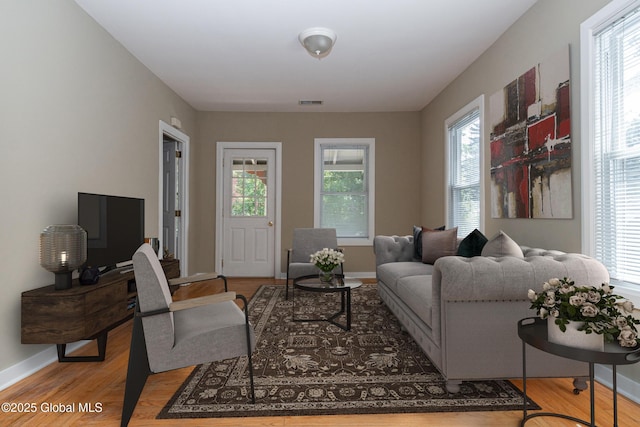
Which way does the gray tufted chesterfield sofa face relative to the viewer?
to the viewer's left

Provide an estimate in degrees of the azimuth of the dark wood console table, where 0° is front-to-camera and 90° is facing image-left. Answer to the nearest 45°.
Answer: approximately 315°

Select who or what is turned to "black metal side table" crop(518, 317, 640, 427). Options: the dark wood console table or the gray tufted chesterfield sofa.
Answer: the dark wood console table

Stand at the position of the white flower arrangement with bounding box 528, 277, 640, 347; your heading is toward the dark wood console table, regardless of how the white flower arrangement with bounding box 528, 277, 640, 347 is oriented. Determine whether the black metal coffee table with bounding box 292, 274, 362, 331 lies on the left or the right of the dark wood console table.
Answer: right

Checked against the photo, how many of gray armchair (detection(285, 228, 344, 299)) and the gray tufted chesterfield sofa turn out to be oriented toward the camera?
1

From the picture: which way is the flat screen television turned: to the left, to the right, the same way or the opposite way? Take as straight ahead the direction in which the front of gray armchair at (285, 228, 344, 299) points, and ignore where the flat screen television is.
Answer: to the left

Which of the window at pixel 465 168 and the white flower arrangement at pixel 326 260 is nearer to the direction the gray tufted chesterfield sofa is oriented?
the white flower arrangement

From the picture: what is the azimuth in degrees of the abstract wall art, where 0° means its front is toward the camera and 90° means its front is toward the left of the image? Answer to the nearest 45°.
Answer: approximately 45°
